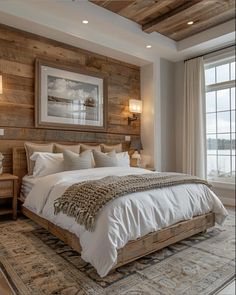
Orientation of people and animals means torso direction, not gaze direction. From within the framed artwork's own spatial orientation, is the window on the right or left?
on its left

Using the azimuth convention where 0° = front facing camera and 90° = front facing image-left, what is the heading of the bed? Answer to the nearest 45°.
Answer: approximately 315°

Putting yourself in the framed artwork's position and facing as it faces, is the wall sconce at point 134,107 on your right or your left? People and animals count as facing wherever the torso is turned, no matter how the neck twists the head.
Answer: on your left

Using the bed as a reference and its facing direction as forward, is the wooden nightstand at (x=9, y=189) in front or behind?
behind

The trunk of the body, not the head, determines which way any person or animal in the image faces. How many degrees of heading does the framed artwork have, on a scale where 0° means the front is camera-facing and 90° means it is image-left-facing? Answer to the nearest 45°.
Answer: approximately 315°
